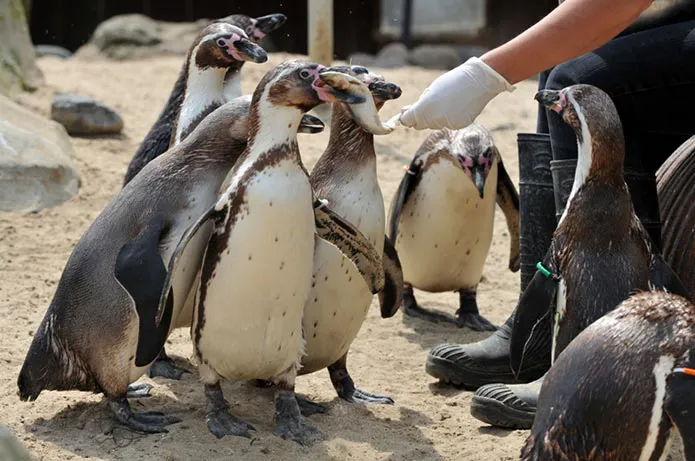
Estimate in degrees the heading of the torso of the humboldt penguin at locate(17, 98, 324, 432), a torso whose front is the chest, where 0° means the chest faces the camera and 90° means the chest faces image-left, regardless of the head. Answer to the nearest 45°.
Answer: approximately 270°

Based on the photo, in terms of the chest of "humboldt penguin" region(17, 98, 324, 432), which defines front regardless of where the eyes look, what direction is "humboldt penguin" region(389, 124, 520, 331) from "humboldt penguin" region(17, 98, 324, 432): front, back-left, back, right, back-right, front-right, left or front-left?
front-left

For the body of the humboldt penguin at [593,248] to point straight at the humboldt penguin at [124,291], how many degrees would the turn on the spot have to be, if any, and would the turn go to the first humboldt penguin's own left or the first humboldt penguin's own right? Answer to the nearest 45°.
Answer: approximately 45° to the first humboldt penguin's own left

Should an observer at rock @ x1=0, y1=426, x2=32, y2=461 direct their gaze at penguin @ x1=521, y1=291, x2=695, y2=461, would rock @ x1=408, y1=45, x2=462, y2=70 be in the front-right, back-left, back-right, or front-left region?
front-left

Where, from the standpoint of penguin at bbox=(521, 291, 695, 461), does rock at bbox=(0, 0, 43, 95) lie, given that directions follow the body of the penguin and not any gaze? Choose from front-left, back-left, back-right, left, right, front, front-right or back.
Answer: left

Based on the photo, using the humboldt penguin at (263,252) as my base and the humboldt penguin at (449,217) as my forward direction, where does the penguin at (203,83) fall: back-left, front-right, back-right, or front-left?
front-left

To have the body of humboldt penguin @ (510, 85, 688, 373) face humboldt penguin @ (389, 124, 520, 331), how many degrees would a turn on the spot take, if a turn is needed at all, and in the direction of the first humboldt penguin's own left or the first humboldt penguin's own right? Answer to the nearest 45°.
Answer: approximately 45° to the first humboldt penguin's own right

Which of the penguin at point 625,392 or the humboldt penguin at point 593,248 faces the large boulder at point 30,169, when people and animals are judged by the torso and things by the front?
the humboldt penguin

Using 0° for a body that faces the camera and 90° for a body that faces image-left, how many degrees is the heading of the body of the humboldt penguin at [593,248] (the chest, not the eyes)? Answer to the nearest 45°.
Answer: approximately 135°

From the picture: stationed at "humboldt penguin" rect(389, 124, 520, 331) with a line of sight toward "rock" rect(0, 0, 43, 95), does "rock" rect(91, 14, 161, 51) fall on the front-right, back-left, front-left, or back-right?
front-right

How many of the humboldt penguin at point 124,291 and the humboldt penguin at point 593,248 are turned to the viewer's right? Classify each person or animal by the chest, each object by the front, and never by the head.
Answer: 1

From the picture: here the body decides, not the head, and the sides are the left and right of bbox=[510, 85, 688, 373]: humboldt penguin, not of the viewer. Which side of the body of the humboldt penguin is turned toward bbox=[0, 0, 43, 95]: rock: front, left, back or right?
front

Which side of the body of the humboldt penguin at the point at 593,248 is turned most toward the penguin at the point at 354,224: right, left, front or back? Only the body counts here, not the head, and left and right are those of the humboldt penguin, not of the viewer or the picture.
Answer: front
